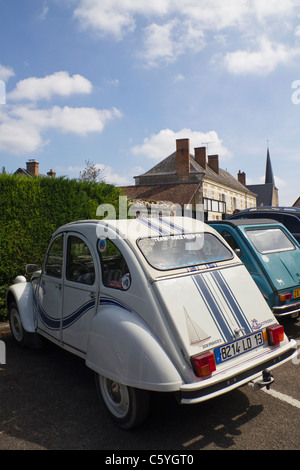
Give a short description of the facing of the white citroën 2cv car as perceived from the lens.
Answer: facing away from the viewer and to the left of the viewer

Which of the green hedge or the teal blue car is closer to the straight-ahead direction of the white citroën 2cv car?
the green hedge

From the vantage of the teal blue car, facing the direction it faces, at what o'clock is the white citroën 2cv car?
The white citroën 2cv car is roughly at 8 o'clock from the teal blue car.

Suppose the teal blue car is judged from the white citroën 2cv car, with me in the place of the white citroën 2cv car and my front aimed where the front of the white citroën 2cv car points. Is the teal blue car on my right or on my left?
on my right

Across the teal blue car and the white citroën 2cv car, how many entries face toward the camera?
0

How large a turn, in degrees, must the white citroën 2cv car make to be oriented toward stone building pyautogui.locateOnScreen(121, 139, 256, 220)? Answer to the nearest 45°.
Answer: approximately 45° to its right

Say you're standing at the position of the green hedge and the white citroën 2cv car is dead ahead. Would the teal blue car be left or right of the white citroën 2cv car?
left

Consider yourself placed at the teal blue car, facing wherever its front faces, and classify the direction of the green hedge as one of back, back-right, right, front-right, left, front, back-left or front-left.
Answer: front-left

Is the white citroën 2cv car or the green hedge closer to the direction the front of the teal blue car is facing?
the green hedge

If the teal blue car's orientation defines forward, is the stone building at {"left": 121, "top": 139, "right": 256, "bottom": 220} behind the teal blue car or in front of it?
in front

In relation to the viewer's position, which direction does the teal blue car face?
facing away from the viewer and to the left of the viewer
